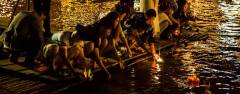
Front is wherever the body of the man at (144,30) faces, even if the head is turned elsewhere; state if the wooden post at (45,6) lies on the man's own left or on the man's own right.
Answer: on the man's own right

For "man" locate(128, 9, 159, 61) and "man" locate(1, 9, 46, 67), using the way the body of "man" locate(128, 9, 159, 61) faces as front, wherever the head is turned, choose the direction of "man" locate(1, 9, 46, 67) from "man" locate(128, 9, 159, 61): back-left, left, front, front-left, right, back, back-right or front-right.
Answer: right

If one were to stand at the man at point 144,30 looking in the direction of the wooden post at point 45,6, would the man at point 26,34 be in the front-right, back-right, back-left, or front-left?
front-left
